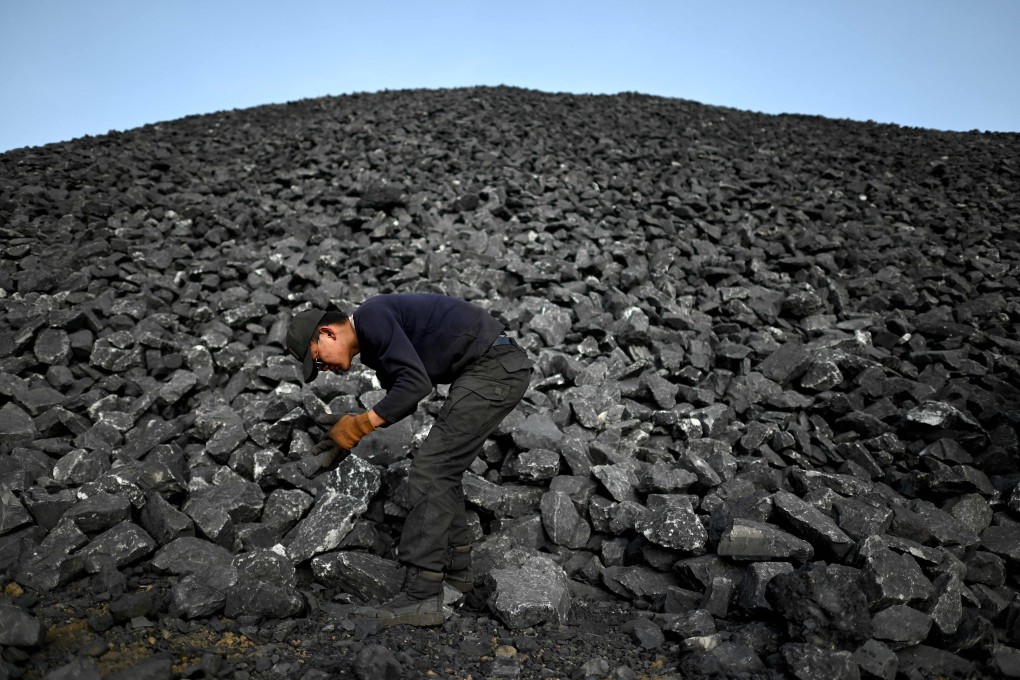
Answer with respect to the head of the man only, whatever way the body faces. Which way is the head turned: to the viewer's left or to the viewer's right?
to the viewer's left

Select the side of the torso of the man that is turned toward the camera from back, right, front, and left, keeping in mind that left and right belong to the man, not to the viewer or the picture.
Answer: left
